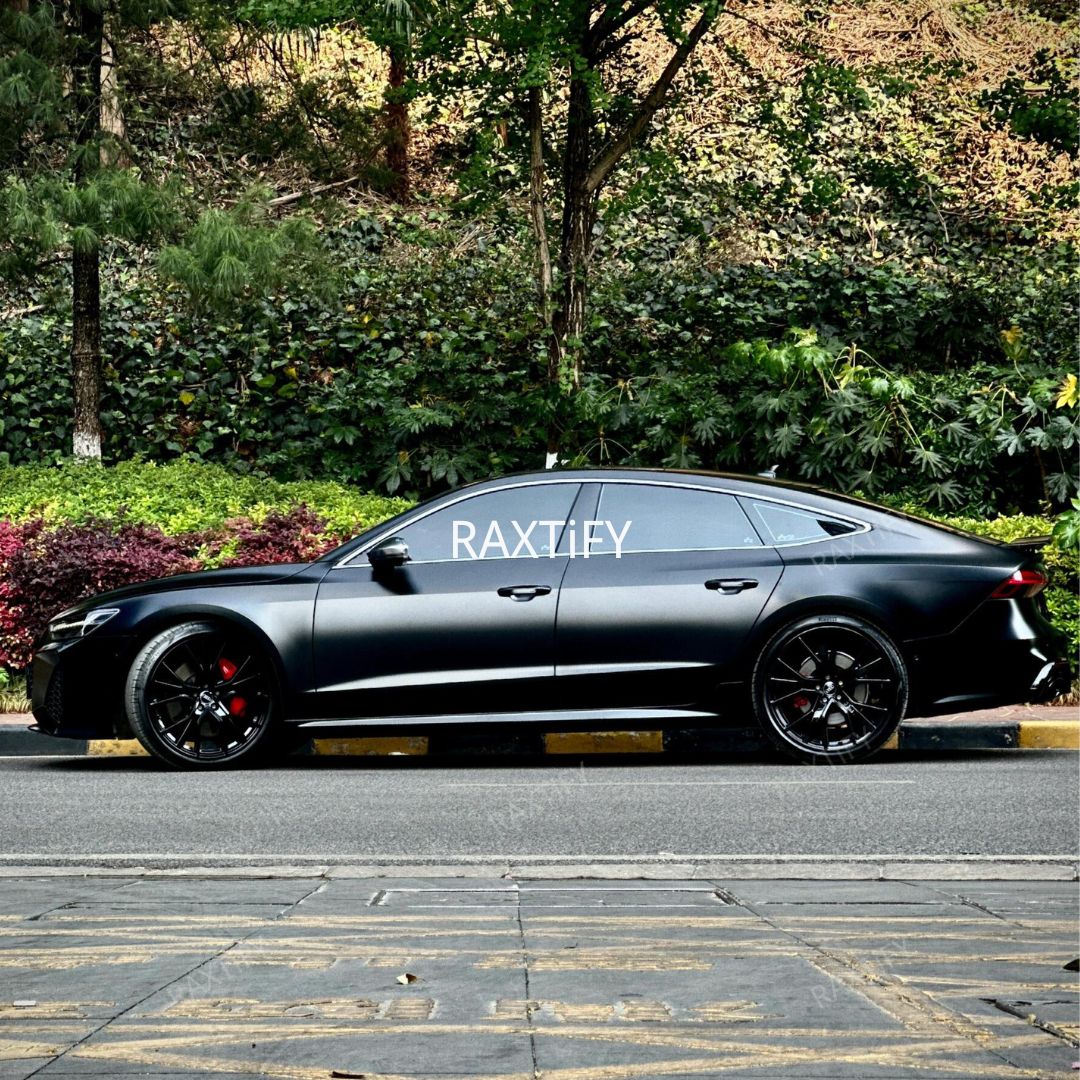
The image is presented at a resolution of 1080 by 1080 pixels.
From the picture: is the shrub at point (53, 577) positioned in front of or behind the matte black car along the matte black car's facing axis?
in front

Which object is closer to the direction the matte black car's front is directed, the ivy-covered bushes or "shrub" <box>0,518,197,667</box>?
the shrub

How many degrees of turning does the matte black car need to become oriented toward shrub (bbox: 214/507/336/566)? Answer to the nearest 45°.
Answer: approximately 45° to its right

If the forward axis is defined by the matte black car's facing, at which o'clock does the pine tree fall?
The pine tree is roughly at 2 o'clock from the matte black car.

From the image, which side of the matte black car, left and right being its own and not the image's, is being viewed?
left

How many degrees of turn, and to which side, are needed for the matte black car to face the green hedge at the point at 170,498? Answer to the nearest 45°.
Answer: approximately 45° to its right

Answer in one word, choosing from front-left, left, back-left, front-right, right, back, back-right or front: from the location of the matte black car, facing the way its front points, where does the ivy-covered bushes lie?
right
